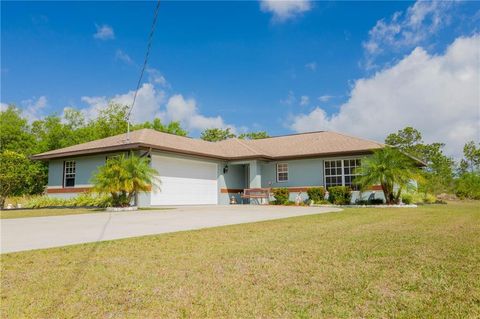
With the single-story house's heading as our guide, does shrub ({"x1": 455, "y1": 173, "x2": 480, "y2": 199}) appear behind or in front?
behind

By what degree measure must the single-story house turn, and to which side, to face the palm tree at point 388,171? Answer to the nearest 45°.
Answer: approximately 90° to its left

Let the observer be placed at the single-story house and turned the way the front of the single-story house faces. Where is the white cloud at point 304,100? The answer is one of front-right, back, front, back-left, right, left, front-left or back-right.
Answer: back

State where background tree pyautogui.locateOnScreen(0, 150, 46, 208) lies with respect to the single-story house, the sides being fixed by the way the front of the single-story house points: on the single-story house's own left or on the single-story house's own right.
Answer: on the single-story house's own right

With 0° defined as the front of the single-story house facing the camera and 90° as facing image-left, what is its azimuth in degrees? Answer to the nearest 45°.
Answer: approximately 45°

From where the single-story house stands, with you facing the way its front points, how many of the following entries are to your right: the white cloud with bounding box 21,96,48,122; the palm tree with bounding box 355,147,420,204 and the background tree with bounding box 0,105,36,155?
2

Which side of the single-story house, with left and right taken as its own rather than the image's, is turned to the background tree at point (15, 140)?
right

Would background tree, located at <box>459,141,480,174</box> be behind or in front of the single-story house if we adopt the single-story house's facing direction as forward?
behind

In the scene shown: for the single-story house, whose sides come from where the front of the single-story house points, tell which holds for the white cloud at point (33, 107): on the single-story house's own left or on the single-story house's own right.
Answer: on the single-story house's own right

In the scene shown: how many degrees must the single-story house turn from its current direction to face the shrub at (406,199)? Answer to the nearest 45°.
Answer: approximately 135° to its left
